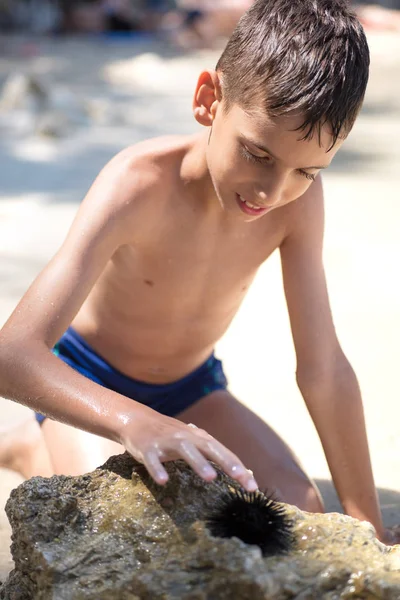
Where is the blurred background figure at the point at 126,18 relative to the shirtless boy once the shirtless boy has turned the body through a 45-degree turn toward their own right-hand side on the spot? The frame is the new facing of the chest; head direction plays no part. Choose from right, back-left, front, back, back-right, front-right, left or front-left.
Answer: back

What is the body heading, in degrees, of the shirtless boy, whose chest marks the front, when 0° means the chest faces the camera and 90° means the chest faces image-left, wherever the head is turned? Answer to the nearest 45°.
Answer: approximately 315°
